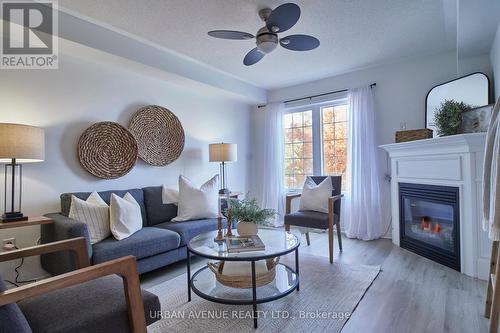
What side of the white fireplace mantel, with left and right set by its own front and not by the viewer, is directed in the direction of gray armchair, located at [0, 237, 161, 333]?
front

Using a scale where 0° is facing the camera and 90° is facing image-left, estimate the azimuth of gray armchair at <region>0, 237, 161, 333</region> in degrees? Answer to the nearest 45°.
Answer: approximately 225°

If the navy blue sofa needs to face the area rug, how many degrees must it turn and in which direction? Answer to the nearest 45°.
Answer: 0° — it already faces it

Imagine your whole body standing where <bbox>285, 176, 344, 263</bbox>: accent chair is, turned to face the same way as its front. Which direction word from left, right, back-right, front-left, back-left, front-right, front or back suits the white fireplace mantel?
back-left

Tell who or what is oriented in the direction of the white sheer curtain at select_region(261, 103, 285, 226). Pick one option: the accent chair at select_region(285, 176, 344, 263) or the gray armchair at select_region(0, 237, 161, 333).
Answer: the gray armchair

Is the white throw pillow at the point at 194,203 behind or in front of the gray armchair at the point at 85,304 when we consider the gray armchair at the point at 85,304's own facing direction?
in front

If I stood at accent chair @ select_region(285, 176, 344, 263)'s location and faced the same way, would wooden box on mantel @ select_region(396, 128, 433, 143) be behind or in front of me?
behind

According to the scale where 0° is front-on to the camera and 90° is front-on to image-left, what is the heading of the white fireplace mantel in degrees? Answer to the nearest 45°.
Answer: approximately 45°

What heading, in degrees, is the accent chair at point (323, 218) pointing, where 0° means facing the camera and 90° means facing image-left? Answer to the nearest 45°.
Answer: approximately 45°

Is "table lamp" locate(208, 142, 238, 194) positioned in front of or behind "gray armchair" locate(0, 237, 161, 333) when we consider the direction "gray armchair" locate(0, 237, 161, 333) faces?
in front

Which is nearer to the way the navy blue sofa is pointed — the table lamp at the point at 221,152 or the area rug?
the area rug

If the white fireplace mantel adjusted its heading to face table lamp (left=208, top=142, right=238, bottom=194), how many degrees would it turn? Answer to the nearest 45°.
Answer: approximately 45° to its right

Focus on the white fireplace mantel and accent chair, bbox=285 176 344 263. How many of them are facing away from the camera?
0

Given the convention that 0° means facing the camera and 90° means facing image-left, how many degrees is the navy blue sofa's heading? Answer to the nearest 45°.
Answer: approximately 315°

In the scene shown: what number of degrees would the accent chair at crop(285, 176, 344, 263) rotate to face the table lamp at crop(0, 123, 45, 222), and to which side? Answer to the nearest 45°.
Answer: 0° — it already faces it

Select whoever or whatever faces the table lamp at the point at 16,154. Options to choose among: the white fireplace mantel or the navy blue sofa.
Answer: the white fireplace mantel

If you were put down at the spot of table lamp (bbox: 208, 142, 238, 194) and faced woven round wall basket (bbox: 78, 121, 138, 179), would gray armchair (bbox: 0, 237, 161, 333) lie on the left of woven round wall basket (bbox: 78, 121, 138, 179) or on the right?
left
